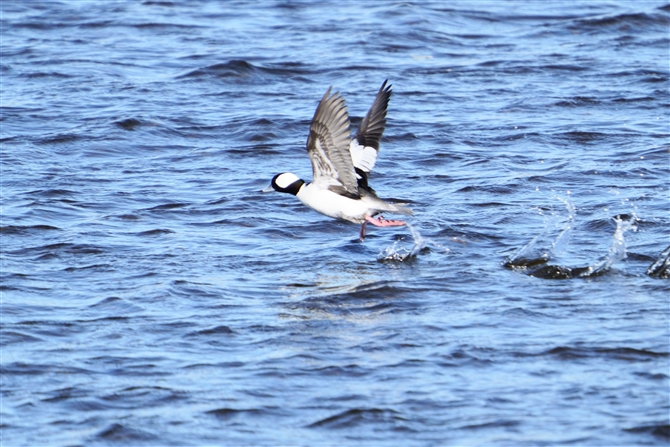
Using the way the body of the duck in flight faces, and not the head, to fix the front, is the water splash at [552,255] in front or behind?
behind

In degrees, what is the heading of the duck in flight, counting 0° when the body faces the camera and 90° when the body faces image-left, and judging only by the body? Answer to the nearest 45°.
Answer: approximately 90°

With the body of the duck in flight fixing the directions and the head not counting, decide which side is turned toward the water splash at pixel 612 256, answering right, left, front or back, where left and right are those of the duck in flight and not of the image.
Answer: back
